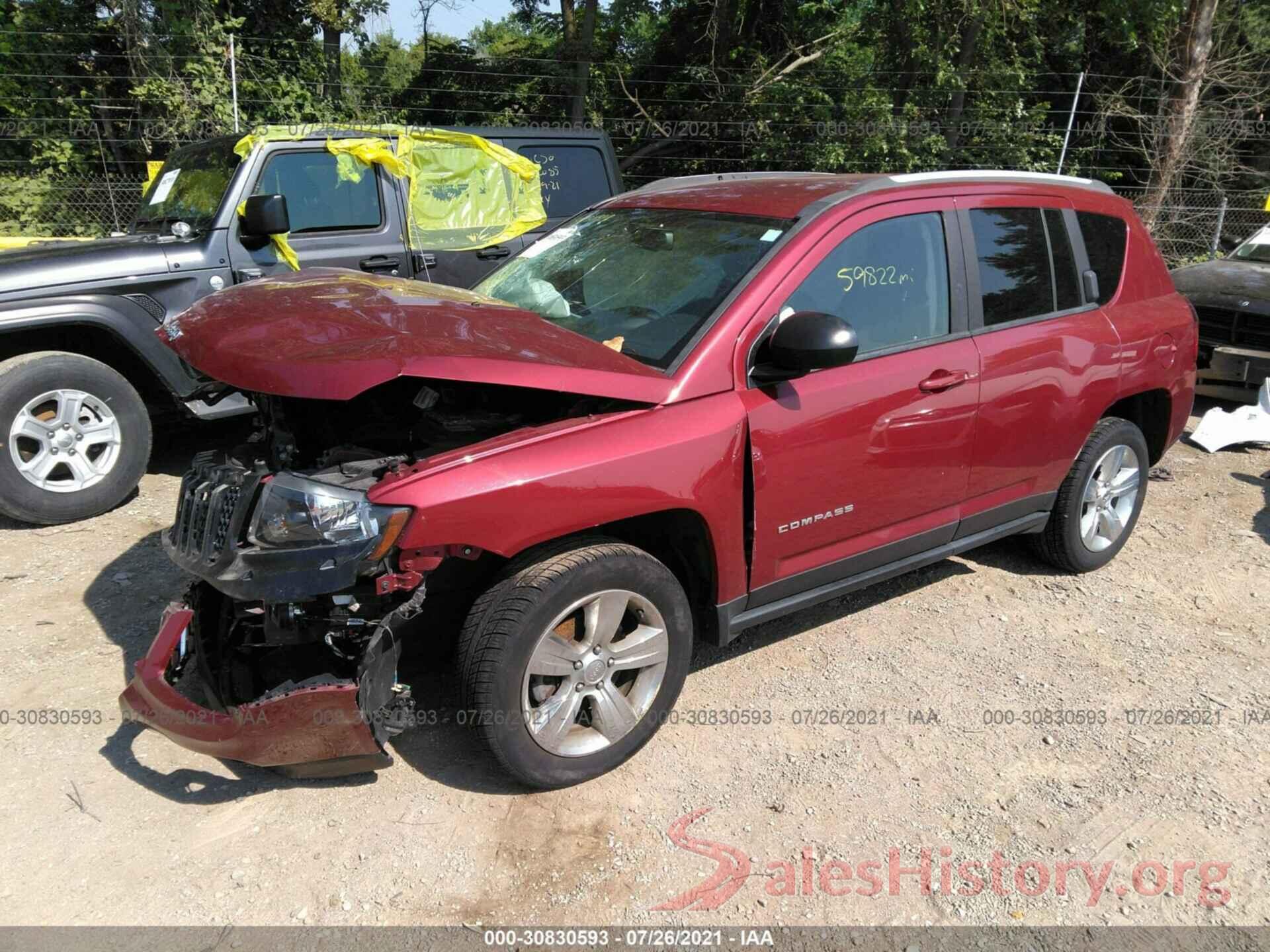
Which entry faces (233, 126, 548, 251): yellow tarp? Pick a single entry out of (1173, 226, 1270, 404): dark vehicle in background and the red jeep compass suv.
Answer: the dark vehicle in background

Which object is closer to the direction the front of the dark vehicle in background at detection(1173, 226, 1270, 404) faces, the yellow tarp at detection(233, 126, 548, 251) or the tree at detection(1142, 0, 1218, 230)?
the yellow tarp

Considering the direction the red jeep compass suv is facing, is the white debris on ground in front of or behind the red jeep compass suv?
behind

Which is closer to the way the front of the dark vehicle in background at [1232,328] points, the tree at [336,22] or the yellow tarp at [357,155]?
the yellow tarp

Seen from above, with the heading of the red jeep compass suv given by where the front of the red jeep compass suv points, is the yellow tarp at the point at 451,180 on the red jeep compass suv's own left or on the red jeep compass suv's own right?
on the red jeep compass suv's own right

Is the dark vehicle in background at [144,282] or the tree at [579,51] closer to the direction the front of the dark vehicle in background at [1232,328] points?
the dark vehicle in background

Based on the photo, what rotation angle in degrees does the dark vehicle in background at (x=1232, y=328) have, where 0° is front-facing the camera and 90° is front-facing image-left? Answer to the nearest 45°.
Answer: approximately 45°

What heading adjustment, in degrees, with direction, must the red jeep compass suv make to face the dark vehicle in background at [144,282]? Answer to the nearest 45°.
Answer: approximately 90° to its right

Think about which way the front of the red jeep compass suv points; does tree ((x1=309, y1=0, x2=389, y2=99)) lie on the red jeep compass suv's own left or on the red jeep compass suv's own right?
on the red jeep compass suv's own right

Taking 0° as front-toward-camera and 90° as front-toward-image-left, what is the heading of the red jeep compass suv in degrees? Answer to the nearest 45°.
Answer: approximately 45°

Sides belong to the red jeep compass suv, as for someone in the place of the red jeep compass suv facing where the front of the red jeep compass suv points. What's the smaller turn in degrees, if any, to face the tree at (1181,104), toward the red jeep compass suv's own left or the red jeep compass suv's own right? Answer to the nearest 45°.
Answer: approximately 180°

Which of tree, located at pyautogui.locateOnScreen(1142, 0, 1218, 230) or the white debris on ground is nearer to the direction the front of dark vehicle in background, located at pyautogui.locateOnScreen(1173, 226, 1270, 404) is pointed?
the white debris on ground

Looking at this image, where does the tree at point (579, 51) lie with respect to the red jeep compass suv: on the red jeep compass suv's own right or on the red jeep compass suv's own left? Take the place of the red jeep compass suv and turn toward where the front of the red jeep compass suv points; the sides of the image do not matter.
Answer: on the red jeep compass suv's own right

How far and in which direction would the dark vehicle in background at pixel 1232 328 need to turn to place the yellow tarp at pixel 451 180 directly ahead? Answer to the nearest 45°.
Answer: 0° — it already faces it

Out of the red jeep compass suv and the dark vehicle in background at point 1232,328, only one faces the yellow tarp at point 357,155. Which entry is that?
the dark vehicle in background
